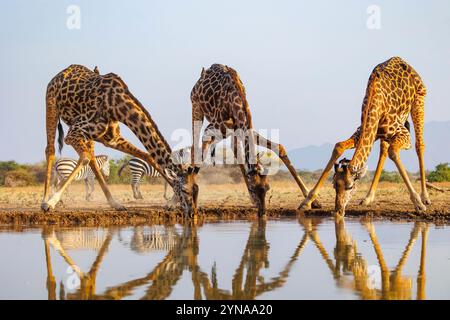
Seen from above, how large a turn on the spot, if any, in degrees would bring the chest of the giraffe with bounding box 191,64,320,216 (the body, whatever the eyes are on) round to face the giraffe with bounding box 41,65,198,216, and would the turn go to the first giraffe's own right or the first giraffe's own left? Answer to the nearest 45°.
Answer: approximately 135° to the first giraffe's own right

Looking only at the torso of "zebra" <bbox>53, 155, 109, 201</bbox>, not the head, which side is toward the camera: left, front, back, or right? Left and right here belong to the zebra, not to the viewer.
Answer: right

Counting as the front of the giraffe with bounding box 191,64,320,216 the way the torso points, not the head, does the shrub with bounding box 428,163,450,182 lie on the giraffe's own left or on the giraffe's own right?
on the giraffe's own left

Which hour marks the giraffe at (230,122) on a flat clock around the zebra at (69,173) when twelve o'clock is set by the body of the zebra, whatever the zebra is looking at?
The giraffe is roughly at 2 o'clock from the zebra.

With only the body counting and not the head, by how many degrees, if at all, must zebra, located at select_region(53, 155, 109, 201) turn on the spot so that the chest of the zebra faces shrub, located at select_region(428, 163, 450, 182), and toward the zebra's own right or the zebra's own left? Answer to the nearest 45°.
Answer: approximately 45° to the zebra's own left

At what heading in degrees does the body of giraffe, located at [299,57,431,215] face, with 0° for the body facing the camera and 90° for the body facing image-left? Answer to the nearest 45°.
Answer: approximately 45°

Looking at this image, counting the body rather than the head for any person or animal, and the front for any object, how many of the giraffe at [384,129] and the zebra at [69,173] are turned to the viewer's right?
1

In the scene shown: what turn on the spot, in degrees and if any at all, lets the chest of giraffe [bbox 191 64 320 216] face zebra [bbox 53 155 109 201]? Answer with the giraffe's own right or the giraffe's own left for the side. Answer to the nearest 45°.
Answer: approximately 180°

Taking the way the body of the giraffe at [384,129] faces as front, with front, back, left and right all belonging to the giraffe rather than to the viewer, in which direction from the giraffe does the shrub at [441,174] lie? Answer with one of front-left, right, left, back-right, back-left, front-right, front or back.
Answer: back-right

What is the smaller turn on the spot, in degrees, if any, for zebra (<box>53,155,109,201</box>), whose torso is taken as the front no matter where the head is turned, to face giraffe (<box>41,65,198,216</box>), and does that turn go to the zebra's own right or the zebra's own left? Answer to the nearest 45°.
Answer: approximately 90° to the zebra's own right
